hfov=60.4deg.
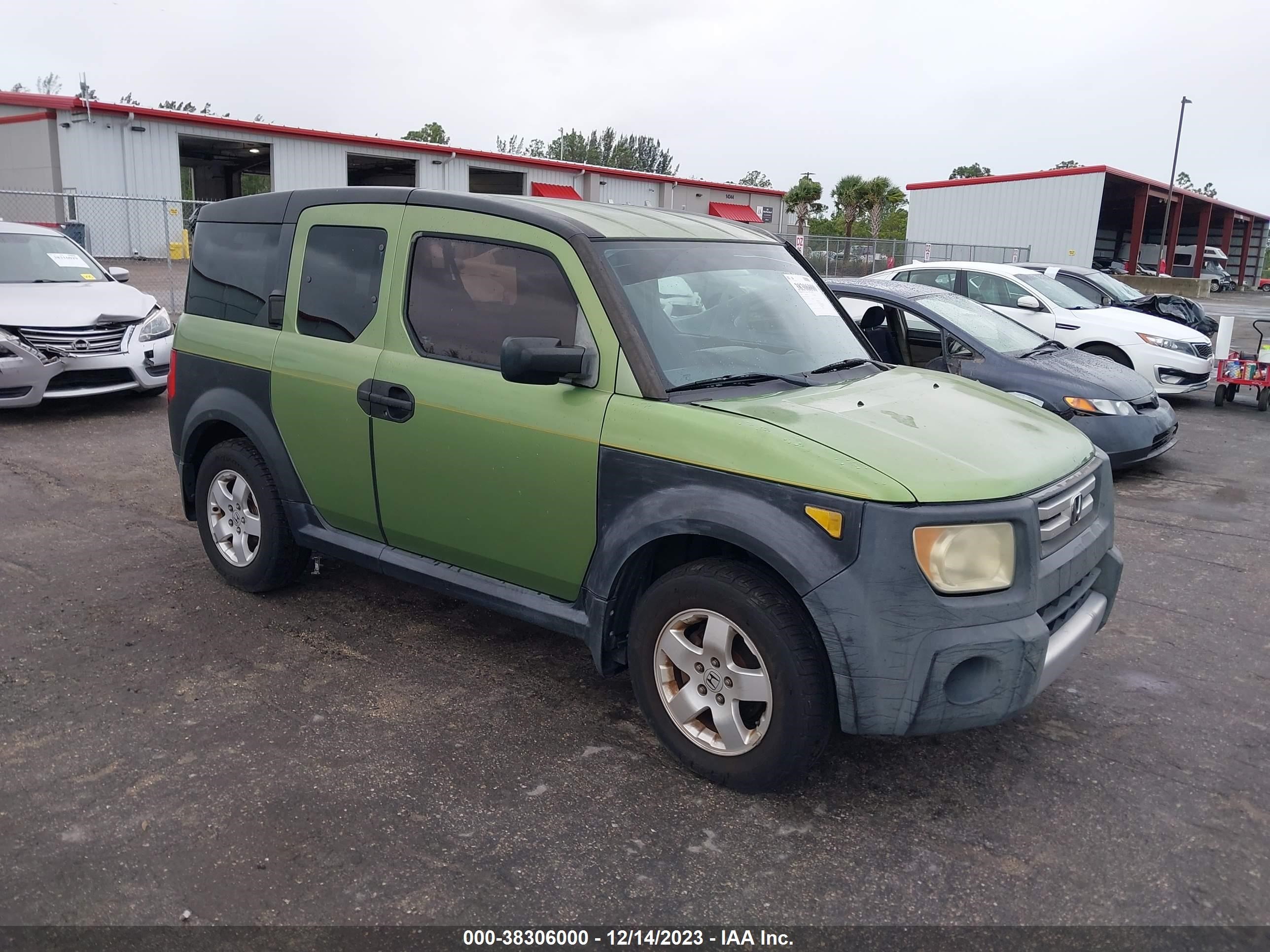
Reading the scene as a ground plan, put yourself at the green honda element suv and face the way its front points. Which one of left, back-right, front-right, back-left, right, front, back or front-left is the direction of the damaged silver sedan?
back

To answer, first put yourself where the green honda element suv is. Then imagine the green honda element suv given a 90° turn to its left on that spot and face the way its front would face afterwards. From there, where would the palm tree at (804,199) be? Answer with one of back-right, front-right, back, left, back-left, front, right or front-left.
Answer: front-left

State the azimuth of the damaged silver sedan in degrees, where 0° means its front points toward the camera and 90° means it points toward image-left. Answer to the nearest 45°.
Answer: approximately 315°

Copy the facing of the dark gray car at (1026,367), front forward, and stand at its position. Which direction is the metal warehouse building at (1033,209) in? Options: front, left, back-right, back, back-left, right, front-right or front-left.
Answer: back-left

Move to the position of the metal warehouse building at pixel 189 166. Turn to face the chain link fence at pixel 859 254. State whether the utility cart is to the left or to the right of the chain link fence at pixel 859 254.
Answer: right

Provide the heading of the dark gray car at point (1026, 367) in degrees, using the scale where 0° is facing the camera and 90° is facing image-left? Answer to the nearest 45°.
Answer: approximately 315°

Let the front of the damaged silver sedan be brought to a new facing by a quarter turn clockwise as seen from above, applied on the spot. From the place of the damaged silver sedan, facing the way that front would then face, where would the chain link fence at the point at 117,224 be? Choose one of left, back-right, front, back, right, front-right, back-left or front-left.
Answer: back-right

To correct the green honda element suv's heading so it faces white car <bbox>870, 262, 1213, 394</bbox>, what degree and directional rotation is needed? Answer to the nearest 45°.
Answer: approximately 90° to its left

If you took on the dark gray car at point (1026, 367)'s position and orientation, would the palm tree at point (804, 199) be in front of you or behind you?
behind

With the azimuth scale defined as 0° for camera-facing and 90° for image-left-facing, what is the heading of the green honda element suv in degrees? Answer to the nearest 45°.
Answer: approximately 315°

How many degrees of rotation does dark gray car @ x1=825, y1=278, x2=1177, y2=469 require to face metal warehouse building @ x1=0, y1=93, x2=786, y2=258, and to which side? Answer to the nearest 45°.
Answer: approximately 180°
